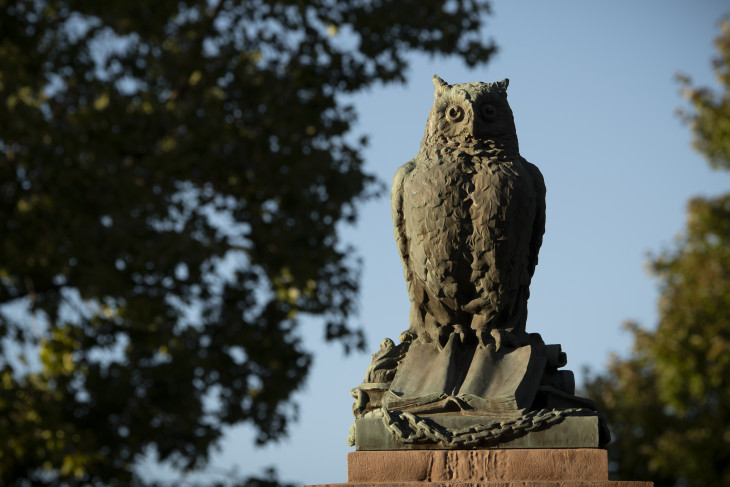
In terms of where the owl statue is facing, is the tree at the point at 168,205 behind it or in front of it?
behind

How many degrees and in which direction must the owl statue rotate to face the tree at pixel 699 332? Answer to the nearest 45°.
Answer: approximately 180°

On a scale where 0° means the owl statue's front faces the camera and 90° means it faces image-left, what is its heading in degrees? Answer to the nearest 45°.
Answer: approximately 0°
